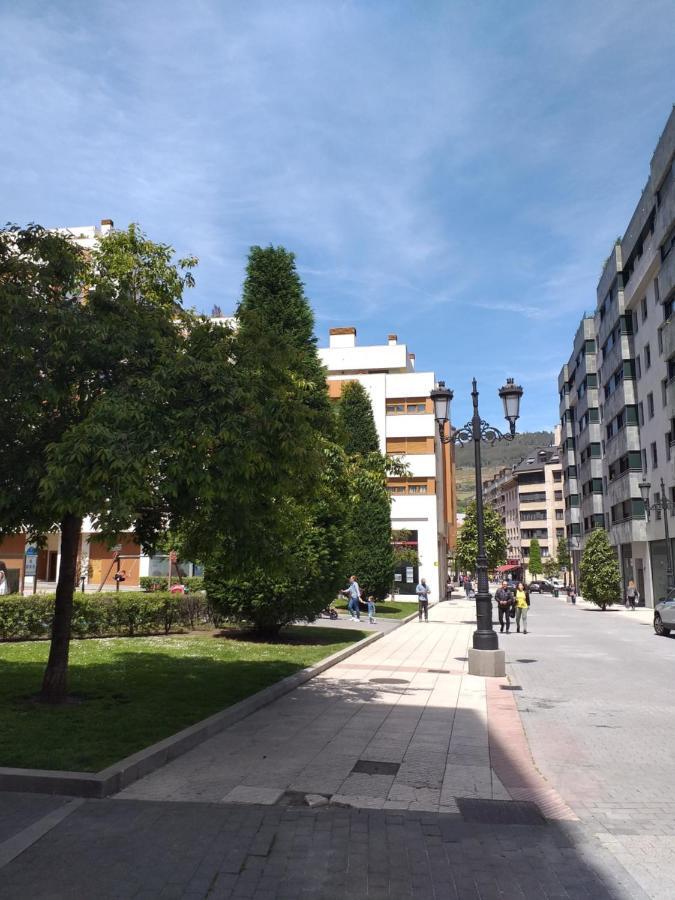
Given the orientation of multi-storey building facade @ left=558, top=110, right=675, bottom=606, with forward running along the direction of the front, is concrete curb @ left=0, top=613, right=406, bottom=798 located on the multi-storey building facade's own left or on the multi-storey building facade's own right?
on the multi-storey building facade's own left

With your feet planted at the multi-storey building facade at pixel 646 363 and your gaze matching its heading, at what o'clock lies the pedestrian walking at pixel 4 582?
The pedestrian walking is roughly at 10 o'clock from the multi-storey building facade.

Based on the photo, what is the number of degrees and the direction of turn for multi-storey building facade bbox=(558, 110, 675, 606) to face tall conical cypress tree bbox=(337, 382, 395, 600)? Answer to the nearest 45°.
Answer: approximately 45° to its left

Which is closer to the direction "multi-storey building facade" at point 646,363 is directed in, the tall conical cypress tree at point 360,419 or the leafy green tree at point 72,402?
the tall conical cypress tree

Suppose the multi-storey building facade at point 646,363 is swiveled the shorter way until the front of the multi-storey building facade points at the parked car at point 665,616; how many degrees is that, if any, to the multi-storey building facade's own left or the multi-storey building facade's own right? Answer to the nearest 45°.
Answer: approximately 90° to the multi-storey building facade's own left

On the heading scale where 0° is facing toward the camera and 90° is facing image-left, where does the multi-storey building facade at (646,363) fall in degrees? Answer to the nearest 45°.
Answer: approximately 90°

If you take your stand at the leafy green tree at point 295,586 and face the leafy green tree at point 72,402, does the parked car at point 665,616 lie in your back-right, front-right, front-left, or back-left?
back-left
